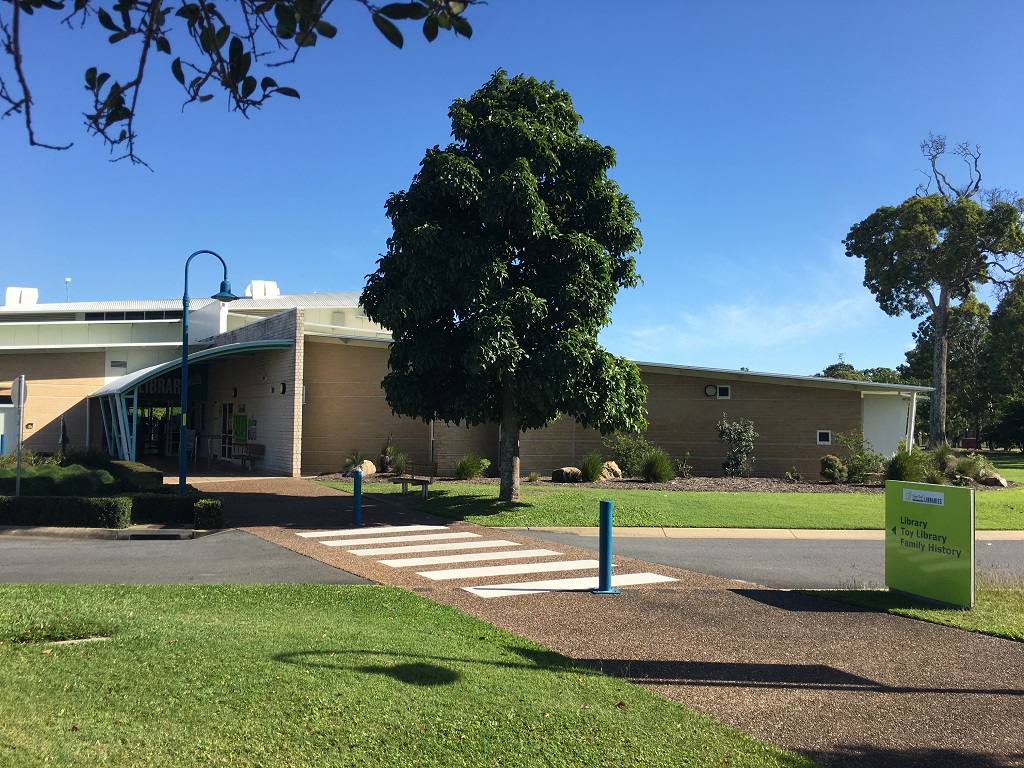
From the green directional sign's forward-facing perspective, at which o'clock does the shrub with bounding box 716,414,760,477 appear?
The shrub is roughly at 4 o'clock from the green directional sign.

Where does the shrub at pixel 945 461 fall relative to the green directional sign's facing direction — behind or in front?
behind

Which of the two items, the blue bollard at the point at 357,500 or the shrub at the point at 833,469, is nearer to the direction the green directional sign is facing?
the blue bollard

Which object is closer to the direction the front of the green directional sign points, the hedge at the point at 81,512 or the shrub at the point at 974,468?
the hedge

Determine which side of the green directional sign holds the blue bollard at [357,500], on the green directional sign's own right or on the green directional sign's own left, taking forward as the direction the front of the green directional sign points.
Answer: on the green directional sign's own right

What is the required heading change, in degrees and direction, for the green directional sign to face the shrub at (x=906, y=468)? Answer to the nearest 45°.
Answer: approximately 135° to its right

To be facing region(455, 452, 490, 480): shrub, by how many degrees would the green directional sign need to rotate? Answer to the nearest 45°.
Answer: approximately 90° to its right

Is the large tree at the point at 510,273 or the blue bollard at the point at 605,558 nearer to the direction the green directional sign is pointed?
the blue bollard

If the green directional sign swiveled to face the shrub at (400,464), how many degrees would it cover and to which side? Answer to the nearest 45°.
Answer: approximately 90° to its right

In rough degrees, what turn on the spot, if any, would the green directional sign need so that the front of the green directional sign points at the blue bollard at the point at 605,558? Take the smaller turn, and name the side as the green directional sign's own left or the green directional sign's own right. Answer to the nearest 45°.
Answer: approximately 45° to the green directional sign's own right

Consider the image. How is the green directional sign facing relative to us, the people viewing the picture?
facing the viewer and to the left of the viewer

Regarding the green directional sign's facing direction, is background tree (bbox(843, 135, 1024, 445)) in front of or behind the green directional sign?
behind

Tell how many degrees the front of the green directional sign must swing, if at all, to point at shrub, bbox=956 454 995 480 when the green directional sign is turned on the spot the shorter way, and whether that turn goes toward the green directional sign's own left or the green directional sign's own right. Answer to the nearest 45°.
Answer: approximately 135° to the green directional sign's own right

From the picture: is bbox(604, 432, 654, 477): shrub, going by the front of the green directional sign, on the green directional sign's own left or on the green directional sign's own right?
on the green directional sign's own right

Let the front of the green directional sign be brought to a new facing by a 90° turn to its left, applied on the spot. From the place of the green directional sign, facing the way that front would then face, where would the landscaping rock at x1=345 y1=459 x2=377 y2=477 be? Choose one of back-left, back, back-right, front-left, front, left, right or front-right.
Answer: back
